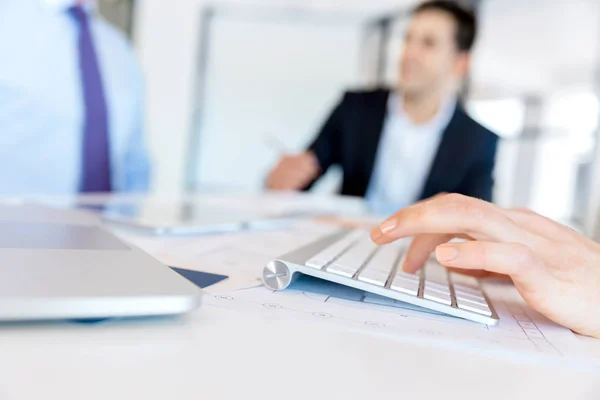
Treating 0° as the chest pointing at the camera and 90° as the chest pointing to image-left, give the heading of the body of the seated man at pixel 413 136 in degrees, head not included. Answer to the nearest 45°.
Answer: approximately 45°

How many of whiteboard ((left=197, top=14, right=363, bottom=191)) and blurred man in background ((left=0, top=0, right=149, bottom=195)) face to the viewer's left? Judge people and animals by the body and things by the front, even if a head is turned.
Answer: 0

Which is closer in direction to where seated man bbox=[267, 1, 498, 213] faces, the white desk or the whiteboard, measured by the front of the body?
the white desk

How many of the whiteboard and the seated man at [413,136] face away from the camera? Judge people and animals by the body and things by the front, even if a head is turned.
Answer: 0

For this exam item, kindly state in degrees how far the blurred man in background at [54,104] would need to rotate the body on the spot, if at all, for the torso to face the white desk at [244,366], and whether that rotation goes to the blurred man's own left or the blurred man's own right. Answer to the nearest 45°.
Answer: approximately 45° to the blurred man's own right

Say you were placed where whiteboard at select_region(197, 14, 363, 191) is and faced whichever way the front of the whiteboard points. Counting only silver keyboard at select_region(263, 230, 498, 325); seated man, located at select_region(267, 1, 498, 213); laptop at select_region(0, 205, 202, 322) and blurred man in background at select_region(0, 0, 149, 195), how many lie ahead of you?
4

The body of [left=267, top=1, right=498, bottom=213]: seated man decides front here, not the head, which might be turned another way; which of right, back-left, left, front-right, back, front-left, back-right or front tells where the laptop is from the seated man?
front-left

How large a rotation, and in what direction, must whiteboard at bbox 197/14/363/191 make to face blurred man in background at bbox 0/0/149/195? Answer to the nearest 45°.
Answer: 0° — it already faces them

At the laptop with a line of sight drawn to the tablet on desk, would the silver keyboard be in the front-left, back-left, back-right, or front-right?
front-right

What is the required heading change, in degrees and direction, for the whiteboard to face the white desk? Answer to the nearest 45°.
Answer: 0° — it already faces it

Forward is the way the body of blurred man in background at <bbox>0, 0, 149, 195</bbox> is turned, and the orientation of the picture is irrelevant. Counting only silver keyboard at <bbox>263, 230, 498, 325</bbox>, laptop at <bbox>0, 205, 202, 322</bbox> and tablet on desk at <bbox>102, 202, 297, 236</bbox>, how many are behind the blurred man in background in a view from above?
0

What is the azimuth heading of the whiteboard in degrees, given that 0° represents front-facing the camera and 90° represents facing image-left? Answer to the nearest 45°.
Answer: approximately 0°

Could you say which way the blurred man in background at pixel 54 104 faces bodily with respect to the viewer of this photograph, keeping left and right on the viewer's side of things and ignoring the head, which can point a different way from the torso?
facing the viewer and to the right of the viewer

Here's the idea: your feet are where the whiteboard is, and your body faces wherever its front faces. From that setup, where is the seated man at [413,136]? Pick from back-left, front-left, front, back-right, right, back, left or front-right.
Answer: front

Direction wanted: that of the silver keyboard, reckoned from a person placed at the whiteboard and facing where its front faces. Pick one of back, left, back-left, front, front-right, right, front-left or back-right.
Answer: front

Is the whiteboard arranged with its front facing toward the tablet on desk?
yes

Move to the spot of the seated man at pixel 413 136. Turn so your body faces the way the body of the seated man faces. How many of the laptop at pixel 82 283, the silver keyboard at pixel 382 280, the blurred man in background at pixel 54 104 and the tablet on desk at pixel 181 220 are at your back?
0

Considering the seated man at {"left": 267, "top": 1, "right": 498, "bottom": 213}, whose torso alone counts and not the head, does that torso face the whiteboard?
no
